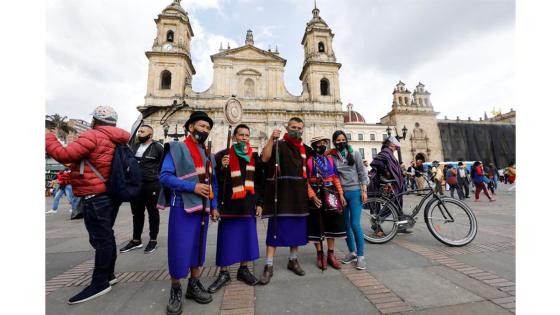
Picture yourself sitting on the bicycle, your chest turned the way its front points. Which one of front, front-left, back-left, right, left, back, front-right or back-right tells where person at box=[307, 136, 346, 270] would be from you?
back-right

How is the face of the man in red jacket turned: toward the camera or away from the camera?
away from the camera

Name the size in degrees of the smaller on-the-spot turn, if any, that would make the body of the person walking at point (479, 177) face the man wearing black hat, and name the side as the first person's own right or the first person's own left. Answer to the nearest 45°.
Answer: approximately 90° to the first person's own right

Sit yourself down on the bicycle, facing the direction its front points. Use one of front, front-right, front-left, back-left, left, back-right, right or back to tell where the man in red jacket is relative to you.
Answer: back-right

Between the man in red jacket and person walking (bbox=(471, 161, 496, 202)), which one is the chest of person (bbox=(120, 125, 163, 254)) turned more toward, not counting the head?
the man in red jacket

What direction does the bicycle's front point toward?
to the viewer's right

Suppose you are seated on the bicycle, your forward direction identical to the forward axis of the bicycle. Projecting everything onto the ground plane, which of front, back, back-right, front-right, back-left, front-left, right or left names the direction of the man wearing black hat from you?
back-right
